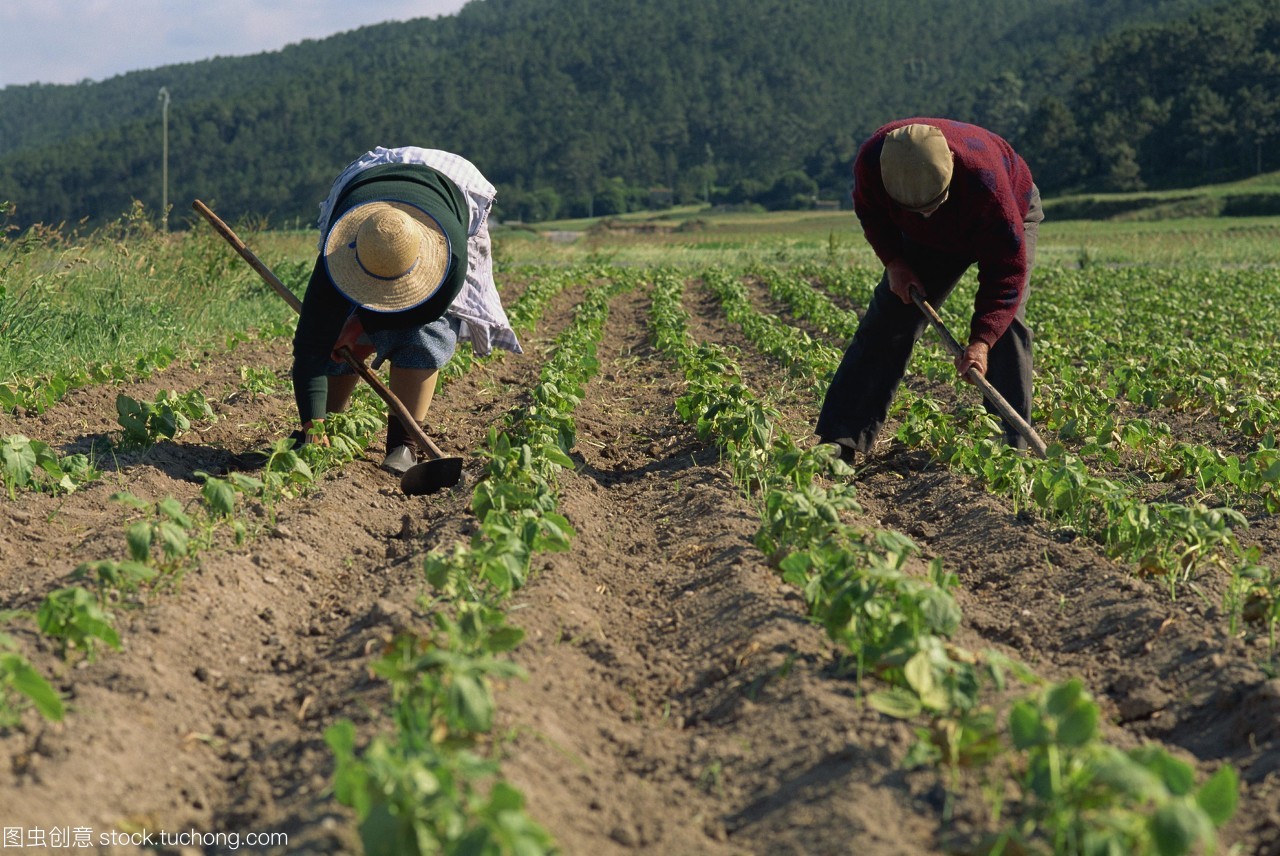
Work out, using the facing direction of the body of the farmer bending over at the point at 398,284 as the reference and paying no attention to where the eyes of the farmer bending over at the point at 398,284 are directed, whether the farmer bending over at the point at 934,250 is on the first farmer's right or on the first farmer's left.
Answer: on the first farmer's left

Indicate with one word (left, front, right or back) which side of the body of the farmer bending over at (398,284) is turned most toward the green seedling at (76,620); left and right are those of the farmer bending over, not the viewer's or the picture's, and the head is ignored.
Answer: front

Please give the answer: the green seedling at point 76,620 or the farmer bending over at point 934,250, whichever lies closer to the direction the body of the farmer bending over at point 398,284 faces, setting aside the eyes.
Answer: the green seedling

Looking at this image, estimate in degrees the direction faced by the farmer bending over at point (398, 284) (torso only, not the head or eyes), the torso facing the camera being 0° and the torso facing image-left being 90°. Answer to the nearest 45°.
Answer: approximately 0°
